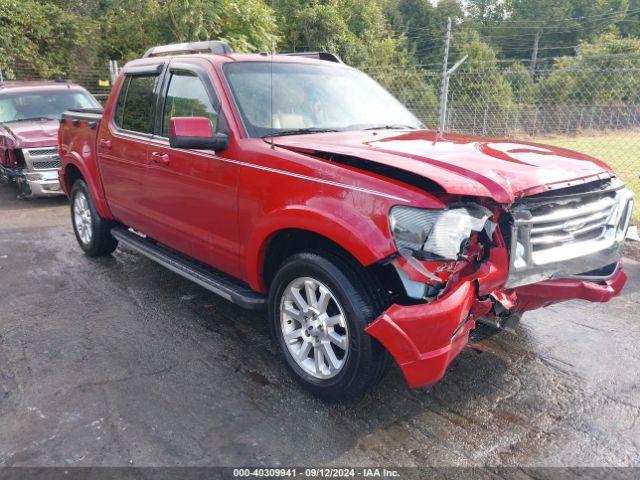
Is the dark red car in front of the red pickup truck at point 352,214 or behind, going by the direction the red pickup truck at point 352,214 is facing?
behind

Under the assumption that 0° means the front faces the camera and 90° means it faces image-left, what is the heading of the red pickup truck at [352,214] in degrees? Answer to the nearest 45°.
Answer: approximately 315°

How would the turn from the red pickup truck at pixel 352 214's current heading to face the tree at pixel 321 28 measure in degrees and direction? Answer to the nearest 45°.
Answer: approximately 135° to its left

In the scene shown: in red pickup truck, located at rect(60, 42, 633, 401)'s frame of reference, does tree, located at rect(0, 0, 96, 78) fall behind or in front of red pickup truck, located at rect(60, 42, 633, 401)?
behind

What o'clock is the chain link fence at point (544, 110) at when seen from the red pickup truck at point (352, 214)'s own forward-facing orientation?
The chain link fence is roughly at 8 o'clock from the red pickup truck.

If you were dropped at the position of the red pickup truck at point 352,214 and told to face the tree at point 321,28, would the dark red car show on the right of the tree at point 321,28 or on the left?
left

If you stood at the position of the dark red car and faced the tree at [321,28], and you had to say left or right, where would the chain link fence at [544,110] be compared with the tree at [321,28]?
right
